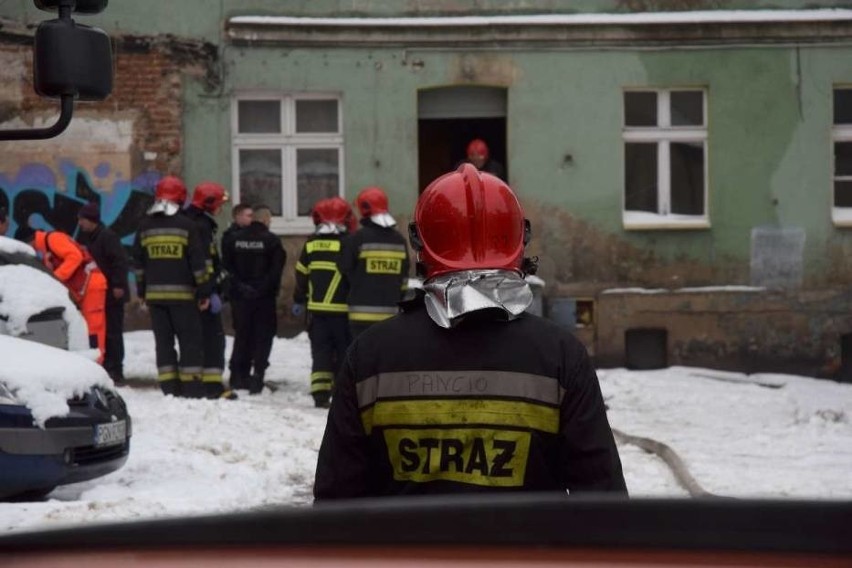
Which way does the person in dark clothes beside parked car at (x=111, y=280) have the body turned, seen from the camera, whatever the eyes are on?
to the viewer's left

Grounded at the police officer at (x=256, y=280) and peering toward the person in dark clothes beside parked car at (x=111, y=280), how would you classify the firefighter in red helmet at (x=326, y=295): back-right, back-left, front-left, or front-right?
back-left

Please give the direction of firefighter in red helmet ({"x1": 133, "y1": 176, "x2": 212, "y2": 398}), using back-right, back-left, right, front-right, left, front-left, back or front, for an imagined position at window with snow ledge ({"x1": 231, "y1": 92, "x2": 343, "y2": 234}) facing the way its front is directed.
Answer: front

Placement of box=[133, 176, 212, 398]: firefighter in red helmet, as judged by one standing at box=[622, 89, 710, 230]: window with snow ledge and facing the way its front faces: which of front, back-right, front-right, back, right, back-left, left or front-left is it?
front-right

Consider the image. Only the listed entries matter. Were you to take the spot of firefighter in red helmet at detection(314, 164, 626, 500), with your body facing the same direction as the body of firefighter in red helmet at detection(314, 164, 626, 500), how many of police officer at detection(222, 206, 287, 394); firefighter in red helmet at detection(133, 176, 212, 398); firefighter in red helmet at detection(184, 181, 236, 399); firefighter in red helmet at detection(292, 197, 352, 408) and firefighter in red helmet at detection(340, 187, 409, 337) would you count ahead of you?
5

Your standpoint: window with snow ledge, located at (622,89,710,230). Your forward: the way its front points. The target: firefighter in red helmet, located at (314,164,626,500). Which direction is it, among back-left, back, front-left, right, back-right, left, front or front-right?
front

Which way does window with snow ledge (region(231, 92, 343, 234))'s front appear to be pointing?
toward the camera

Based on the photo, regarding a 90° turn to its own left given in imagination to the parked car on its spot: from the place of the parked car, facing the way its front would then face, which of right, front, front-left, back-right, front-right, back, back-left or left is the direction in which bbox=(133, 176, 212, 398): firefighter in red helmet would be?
front-left

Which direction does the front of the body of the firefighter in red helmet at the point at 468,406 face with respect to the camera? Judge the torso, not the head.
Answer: away from the camera

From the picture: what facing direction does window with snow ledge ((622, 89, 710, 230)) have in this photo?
toward the camera

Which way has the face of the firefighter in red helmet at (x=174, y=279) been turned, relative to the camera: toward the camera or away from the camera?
away from the camera
